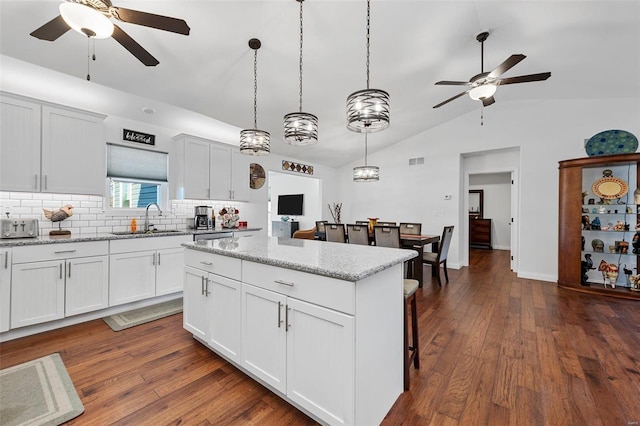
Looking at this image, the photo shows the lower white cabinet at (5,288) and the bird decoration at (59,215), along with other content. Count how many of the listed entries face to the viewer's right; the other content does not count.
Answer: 1

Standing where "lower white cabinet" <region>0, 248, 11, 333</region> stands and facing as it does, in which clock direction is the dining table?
The dining table is roughly at 10 o'clock from the lower white cabinet.

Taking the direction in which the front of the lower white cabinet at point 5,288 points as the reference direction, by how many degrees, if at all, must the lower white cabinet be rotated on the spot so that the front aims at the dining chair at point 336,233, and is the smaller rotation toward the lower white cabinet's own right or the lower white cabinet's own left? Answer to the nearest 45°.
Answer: approximately 90° to the lower white cabinet's own left

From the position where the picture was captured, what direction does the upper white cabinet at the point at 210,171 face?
facing the viewer and to the right of the viewer

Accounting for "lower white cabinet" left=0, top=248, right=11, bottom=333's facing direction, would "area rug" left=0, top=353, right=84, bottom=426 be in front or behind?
in front

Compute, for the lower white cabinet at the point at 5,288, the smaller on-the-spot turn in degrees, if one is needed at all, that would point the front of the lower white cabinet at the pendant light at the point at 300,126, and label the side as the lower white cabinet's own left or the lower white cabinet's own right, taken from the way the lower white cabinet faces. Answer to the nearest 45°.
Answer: approximately 45° to the lower white cabinet's own left

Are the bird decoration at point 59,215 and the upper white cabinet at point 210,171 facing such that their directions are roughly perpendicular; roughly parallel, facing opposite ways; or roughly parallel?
roughly perpendicular

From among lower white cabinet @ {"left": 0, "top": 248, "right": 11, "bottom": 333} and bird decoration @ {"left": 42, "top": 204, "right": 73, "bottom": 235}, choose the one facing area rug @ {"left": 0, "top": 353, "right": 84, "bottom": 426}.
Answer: the lower white cabinet

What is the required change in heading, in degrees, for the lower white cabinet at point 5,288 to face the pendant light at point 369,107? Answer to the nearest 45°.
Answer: approximately 45° to its left
